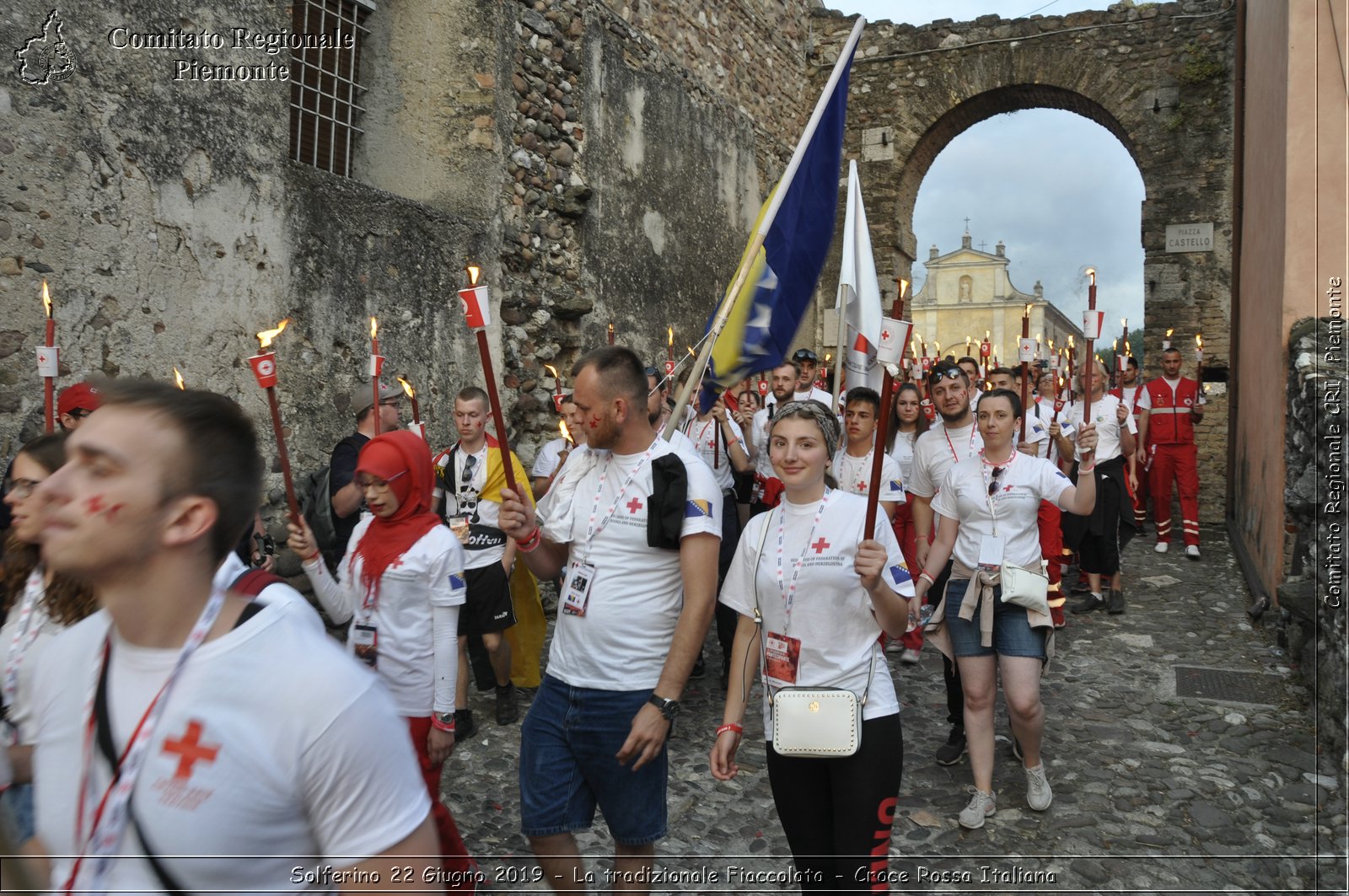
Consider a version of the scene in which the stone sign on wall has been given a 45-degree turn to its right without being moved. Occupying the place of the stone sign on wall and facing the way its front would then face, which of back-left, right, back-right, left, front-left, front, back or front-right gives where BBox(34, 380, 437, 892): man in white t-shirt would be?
front-left

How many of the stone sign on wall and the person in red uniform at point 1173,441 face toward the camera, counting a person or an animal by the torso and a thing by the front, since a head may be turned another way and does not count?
2

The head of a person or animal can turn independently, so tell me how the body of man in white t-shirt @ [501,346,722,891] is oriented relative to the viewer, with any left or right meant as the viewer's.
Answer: facing the viewer and to the left of the viewer

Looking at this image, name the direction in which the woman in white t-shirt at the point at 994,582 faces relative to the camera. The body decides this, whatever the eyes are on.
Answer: toward the camera

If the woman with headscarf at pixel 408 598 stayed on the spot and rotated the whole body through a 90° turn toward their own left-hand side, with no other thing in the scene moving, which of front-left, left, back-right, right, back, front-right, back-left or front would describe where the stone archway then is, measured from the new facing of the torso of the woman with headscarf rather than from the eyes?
left

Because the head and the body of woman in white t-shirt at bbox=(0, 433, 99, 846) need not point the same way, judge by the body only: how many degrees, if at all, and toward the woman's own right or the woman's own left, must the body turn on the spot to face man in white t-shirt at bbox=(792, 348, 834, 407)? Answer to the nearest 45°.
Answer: approximately 180°

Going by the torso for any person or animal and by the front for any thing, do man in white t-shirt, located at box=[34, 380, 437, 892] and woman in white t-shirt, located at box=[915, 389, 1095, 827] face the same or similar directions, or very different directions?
same or similar directions

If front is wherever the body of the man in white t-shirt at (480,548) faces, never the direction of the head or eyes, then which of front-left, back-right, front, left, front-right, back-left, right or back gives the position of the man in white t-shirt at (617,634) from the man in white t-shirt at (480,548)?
front

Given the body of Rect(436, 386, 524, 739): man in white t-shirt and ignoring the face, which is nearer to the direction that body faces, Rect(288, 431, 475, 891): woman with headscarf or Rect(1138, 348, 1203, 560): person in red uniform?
the woman with headscarf

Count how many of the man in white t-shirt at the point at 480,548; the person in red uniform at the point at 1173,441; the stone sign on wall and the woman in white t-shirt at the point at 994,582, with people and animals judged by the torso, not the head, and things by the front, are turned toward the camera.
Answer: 4

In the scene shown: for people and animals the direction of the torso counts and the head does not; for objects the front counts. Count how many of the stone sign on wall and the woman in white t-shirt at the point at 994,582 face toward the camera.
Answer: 2

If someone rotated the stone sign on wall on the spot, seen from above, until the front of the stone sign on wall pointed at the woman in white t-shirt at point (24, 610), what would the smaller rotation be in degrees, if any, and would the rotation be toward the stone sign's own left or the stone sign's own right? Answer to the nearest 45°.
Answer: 0° — it already faces them

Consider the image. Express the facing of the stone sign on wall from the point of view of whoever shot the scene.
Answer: facing the viewer

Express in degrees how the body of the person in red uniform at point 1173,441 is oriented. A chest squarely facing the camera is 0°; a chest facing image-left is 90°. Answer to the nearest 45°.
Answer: approximately 0°

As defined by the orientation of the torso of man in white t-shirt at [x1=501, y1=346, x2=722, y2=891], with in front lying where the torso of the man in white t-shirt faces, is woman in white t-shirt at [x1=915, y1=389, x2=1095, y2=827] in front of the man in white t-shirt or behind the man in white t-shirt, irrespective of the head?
behind

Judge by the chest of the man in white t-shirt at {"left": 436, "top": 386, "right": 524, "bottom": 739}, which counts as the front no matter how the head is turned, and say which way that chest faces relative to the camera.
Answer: toward the camera
